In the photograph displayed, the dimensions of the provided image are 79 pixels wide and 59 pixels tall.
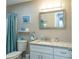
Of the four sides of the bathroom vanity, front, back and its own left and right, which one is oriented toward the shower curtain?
right

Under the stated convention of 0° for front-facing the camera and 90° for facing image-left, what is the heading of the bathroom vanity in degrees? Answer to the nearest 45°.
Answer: approximately 45°

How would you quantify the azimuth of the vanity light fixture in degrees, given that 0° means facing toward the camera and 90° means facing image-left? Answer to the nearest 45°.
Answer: approximately 45°
